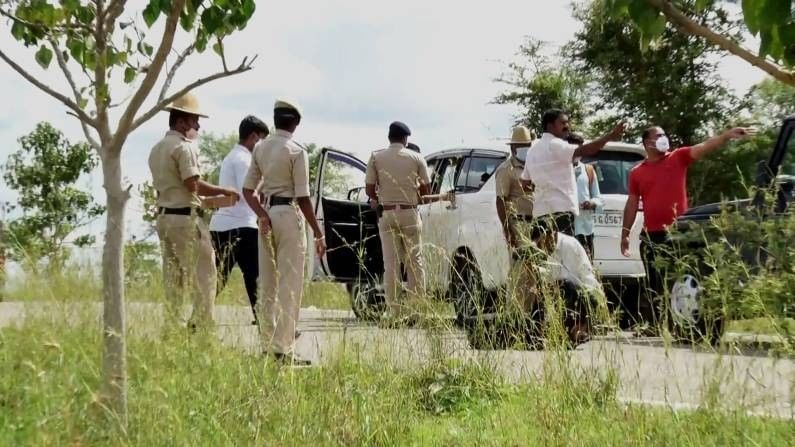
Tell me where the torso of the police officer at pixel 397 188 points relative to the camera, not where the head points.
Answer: away from the camera

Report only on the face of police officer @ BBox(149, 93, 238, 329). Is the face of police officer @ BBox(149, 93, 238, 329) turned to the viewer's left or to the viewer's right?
to the viewer's right

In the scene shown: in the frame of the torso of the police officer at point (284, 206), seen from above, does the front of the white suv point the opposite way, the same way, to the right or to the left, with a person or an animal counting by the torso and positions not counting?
to the left

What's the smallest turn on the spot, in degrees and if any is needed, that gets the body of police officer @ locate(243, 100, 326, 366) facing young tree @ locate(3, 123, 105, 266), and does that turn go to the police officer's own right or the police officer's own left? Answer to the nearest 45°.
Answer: approximately 90° to the police officer's own left

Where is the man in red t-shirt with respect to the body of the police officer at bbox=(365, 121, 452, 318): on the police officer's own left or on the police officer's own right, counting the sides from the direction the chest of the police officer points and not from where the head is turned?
on the police officer's own right

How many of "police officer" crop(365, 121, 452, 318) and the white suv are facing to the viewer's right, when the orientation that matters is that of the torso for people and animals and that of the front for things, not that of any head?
0

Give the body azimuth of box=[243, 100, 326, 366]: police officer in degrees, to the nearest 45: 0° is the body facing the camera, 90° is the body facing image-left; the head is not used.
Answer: approximately 225°

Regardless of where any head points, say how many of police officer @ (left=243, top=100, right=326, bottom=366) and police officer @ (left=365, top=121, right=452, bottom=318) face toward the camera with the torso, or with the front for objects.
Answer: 0

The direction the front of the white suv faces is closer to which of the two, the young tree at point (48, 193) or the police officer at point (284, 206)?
the young tree

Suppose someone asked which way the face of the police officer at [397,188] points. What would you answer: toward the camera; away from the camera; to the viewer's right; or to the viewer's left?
away from the camera

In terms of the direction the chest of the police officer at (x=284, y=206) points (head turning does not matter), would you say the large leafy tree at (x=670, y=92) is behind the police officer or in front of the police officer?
in front
